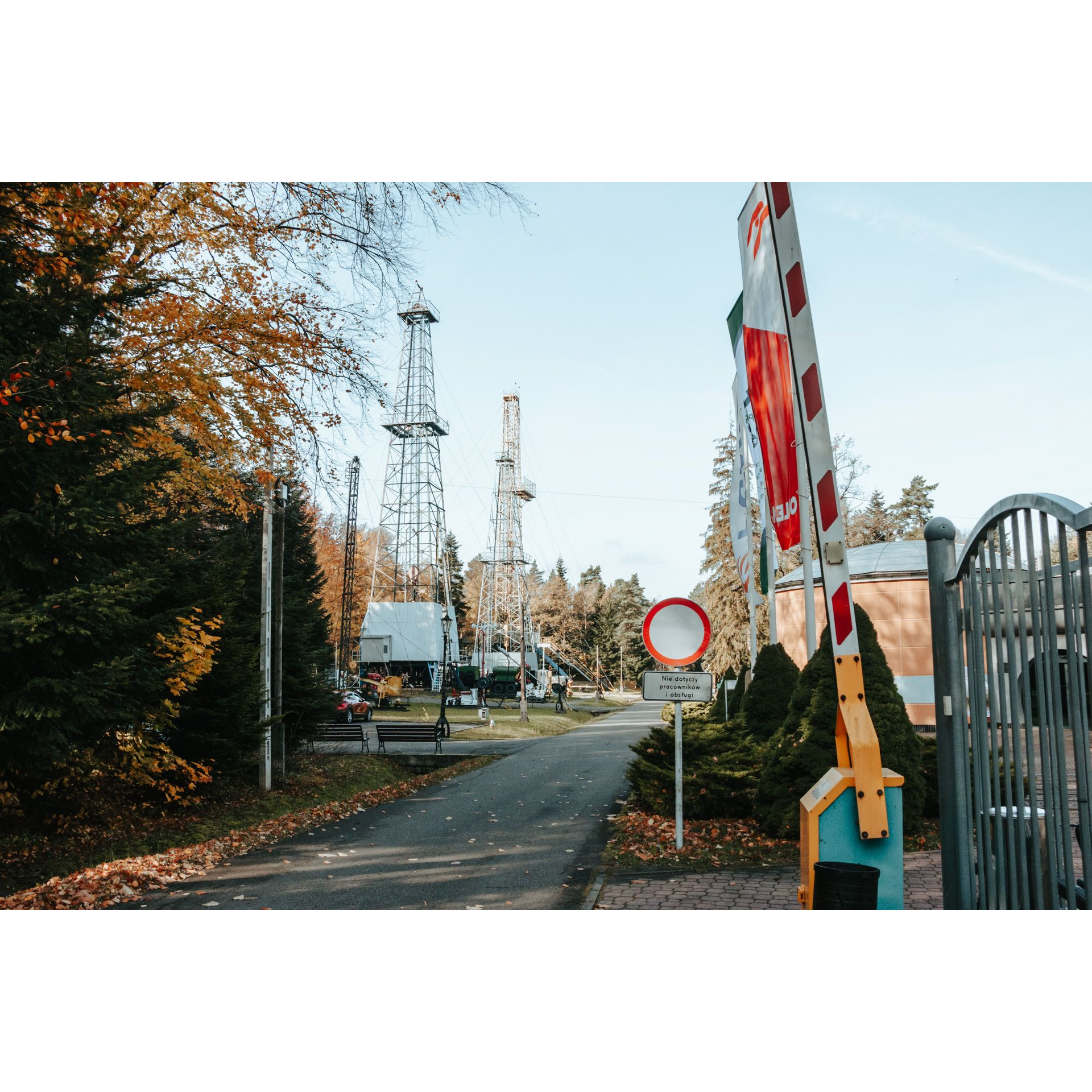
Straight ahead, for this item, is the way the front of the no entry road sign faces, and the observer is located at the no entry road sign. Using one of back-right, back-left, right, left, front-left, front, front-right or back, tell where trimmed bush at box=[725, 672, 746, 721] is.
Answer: back

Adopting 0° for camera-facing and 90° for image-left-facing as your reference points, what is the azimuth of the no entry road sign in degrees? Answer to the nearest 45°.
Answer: approximately 0°

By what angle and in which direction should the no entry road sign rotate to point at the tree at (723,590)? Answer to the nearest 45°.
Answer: approximately 180°

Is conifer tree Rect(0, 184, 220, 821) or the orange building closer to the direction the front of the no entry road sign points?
the conifer tree

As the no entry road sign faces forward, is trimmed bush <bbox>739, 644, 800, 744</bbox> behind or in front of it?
behind

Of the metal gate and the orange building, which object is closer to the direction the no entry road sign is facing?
the metal gate

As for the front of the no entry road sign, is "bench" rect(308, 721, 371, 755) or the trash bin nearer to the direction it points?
the trash bin

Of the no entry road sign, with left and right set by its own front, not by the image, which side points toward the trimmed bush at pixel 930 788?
left

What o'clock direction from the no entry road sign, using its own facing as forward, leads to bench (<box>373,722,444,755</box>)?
The bench is roughly at 5 o'clock from the no entry road sign.

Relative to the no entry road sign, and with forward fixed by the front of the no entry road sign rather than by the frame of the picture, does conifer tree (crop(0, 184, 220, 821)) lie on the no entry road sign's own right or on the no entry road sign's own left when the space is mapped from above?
on the no entry road sign's own right

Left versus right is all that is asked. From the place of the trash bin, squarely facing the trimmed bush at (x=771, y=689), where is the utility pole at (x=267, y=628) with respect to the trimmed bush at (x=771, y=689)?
left

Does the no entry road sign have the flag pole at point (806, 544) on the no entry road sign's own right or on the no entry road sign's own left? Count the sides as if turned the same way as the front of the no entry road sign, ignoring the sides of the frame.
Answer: on the no entry road sign's own left

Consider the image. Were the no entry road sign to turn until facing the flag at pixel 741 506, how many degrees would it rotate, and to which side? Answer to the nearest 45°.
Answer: approximately 180°

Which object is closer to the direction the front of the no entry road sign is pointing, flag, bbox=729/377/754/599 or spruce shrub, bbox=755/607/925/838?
the spruce shrub
